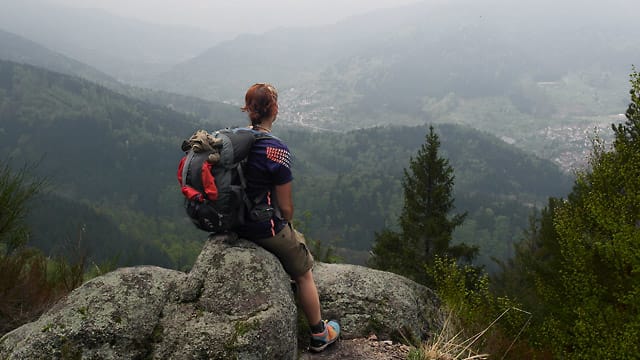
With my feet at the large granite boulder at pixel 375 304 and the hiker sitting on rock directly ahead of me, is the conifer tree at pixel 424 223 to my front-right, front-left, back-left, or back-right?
back-right

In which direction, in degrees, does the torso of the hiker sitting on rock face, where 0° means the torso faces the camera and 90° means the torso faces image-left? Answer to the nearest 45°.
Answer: approximately 225°

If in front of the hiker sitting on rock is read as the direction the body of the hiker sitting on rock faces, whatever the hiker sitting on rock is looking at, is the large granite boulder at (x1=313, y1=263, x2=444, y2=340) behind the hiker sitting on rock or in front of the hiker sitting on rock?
in front

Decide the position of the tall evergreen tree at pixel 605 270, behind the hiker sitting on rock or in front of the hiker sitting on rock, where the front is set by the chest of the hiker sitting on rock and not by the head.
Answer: in front

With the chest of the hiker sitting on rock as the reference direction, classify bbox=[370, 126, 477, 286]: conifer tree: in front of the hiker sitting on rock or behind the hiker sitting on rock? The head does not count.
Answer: in front
